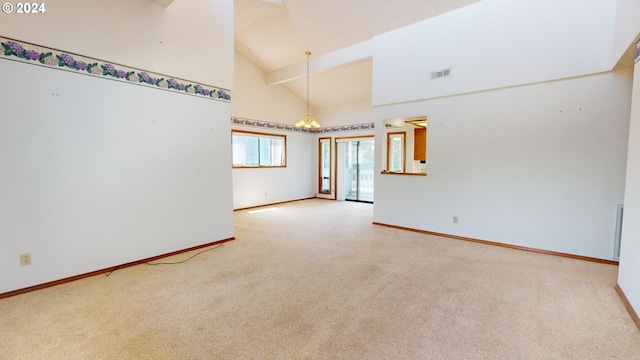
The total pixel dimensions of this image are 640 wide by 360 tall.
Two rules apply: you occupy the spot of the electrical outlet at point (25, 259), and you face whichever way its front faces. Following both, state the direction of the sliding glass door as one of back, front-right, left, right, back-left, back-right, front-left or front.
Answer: left
